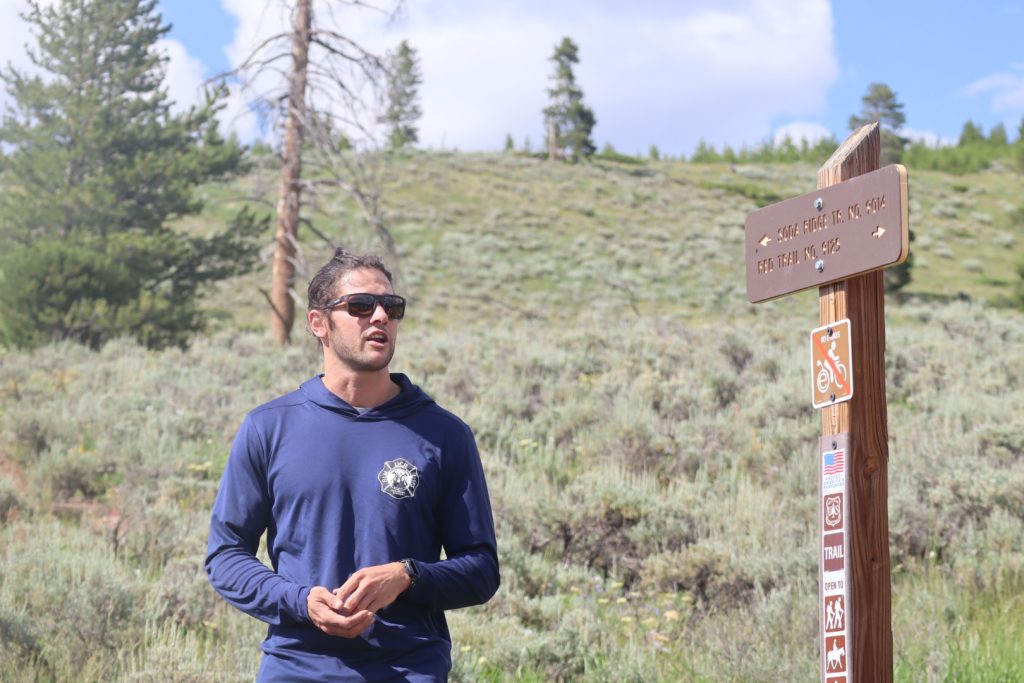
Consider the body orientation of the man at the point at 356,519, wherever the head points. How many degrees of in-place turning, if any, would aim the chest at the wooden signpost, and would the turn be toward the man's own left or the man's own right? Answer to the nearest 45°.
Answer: approximately 90° to the man's own left

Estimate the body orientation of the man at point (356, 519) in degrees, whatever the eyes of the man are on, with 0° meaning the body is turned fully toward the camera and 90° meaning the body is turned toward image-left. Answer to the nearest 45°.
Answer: approximately 0°

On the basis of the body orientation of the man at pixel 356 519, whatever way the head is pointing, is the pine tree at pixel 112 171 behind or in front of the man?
behind

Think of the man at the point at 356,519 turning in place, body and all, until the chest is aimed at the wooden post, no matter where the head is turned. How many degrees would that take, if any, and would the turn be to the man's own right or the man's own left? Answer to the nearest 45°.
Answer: approximately 90° to the man's own left
